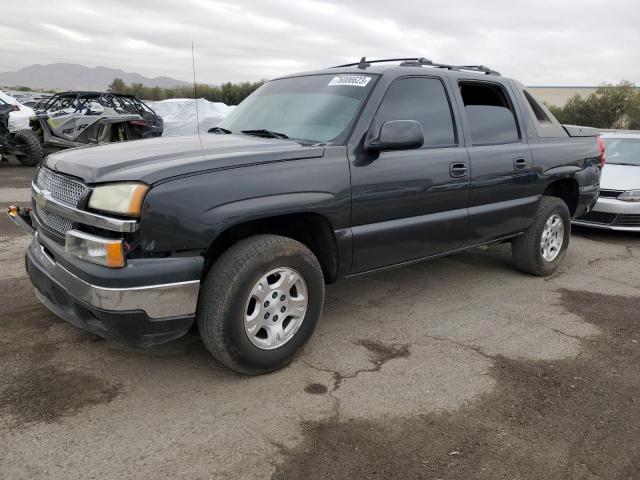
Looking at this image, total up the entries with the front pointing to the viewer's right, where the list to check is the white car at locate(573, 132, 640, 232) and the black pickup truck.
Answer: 0

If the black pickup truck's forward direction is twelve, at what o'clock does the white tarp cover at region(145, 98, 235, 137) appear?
The white tarp cover is roughly at 4 o'clock from the black pickup truck.

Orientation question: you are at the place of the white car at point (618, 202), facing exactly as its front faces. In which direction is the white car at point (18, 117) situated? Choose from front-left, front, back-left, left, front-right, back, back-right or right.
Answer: front-right

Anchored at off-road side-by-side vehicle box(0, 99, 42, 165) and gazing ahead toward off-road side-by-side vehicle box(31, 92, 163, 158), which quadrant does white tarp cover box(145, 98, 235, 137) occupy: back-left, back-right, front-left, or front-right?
front-left

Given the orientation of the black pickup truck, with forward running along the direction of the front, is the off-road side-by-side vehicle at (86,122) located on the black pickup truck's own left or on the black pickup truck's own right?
on the black pickup truck's own right

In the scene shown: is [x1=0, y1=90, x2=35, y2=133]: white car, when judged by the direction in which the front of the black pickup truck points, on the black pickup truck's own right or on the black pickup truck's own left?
on the black pickup truck's own right

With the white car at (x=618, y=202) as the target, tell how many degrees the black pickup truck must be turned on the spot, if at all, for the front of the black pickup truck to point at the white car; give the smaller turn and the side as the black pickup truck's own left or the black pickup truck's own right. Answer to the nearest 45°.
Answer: approximately 180°

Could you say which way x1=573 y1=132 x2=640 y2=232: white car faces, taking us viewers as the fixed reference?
facing the viewer and to the left of the viewer

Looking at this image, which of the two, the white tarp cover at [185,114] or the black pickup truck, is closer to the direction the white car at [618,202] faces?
the black pickup truck

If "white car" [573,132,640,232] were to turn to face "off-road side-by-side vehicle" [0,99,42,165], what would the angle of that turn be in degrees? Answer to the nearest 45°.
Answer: approximately 45° to its right

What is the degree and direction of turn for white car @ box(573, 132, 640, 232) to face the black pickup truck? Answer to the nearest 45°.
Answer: approximately 45° to its left

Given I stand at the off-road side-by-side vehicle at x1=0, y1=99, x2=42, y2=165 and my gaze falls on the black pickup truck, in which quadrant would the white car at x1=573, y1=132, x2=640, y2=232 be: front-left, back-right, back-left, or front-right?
front-left

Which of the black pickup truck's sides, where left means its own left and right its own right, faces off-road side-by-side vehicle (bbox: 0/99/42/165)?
right
